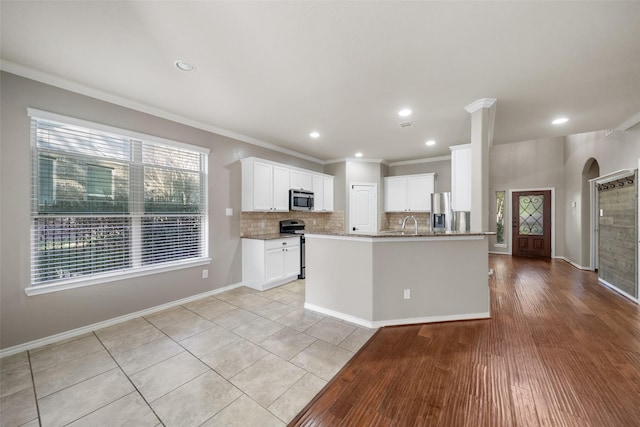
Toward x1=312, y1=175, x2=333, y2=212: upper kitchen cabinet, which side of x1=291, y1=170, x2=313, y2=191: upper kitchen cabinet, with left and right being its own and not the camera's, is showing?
left

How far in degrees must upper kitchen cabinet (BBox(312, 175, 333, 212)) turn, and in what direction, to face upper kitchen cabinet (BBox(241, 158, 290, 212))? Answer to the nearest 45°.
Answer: approximately 90° to its right

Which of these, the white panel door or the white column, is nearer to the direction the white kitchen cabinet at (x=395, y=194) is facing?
the white column

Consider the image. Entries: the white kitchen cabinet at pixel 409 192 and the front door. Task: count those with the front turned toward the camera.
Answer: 2

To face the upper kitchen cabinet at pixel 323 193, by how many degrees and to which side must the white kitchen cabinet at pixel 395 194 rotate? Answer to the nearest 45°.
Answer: approximately 45° to its right

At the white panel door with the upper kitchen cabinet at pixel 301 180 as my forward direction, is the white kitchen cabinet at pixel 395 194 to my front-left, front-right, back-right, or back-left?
back-left

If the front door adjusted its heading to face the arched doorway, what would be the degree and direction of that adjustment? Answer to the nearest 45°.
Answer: approximately 45° to its left

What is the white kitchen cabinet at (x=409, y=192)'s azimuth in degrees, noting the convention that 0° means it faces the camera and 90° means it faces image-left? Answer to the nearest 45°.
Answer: approximately 0°

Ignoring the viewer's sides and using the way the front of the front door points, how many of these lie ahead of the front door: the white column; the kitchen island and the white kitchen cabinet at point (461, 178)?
3
